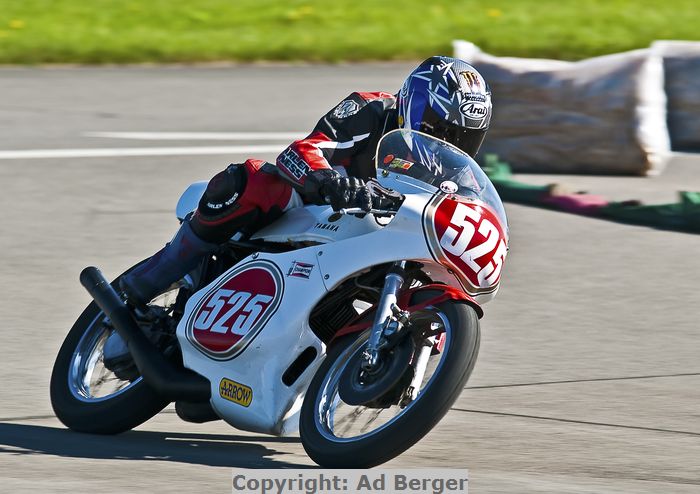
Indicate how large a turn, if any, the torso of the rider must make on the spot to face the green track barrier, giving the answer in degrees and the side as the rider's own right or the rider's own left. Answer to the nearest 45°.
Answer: approximately 90° to the rider's own left

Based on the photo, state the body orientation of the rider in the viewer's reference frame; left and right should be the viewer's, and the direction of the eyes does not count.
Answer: facing the viewer and to the right of the viewer

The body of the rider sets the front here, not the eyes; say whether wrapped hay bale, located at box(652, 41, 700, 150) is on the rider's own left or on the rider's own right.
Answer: on the rider's own left

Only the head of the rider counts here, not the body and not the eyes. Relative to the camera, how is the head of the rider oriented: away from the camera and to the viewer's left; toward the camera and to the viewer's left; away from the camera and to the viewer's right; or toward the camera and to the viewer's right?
toward the camera and to the viewer's right

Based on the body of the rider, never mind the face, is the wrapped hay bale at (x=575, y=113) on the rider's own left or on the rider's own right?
on the rider's own left
